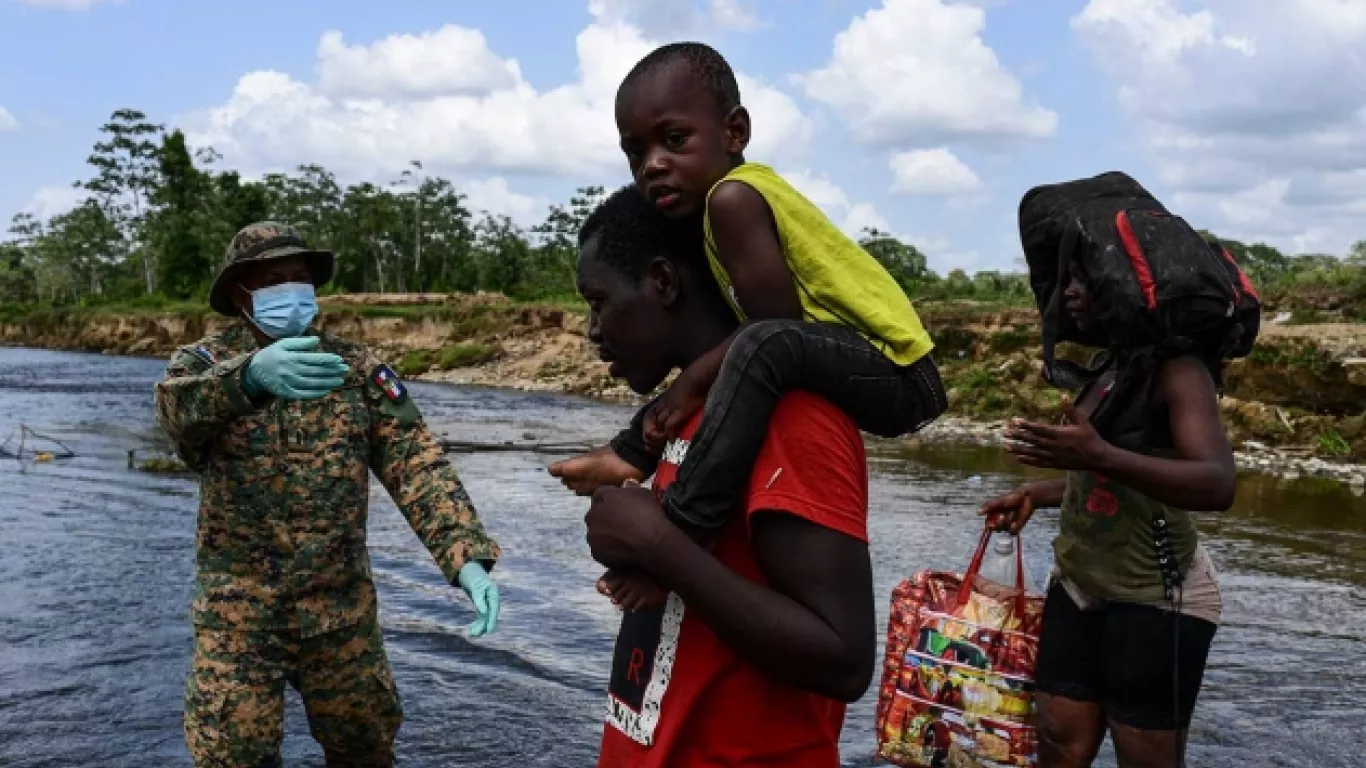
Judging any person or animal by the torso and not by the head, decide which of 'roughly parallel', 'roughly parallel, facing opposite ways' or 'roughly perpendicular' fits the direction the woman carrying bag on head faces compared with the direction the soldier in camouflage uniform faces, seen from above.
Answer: roughly perpendicular

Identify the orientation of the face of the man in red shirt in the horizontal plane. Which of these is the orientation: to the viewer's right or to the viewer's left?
to the viewer's left

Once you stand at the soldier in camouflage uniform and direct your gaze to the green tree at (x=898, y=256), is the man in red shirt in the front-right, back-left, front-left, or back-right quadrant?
back-right

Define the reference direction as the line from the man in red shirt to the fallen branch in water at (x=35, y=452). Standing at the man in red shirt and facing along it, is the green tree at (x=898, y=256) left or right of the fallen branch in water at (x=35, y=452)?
right

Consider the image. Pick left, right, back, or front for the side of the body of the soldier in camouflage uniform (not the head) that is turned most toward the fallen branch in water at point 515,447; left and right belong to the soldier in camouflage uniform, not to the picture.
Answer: back

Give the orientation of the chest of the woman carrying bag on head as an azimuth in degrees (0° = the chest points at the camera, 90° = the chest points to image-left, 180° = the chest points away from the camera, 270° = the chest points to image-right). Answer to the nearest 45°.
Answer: approximately 45°

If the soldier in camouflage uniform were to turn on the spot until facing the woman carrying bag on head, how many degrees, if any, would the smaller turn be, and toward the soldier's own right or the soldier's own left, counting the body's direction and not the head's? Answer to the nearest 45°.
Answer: approximately 45° to the soldier's own left

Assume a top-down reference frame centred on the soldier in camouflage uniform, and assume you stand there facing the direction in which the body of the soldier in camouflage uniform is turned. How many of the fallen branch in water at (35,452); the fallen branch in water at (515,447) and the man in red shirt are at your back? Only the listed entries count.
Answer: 2

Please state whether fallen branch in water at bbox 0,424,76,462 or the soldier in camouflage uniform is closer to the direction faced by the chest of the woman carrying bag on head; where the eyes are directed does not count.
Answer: the soldier in camouflage uniform

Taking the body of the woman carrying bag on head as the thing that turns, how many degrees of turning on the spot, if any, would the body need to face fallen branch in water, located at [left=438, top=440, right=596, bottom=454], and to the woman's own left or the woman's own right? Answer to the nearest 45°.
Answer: approximately 90° to the woman's own right

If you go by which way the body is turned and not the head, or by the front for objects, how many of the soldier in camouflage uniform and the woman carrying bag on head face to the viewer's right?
0
